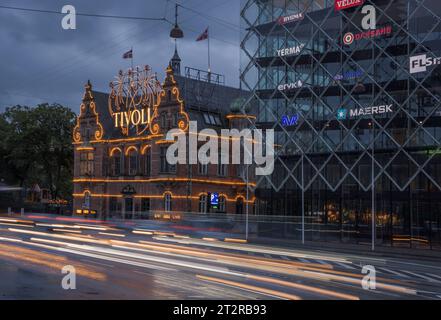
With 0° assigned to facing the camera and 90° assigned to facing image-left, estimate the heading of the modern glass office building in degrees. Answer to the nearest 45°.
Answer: approximately 45°
